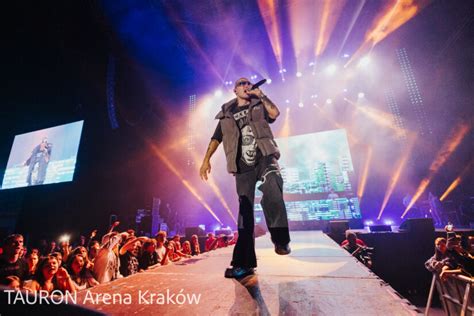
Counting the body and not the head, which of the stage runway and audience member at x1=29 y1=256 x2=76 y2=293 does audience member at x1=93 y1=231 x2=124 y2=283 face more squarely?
the stage runway

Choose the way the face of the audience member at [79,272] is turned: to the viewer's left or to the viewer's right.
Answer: to the viewer's right

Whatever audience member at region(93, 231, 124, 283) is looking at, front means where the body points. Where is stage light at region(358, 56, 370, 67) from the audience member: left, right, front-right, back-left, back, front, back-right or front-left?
front

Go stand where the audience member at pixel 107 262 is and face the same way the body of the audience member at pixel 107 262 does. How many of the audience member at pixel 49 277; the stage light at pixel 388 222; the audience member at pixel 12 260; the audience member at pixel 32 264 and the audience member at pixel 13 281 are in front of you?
1

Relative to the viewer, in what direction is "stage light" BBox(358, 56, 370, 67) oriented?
toward the camera

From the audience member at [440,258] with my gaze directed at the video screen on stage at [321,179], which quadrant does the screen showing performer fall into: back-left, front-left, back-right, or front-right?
front-left

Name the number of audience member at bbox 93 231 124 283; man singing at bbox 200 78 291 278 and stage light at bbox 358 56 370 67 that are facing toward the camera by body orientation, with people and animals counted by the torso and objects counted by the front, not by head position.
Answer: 2

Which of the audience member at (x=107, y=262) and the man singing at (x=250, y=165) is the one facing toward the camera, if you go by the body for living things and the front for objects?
the man singing

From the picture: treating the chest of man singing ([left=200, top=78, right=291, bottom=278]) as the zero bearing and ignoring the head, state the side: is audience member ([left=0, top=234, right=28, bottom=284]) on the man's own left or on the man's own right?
on the man's own right
